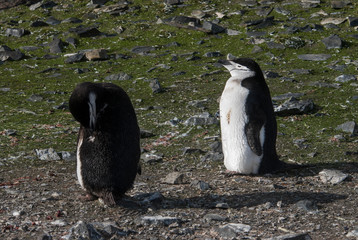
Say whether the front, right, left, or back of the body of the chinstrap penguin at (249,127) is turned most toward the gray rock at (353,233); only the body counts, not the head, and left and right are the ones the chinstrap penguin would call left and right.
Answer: left

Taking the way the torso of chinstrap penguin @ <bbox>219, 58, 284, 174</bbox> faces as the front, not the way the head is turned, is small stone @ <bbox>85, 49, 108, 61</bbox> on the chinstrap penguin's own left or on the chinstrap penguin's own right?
on the chinstrap penguin's own right

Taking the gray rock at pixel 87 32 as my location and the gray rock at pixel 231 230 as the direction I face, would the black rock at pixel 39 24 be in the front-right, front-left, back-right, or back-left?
back-right

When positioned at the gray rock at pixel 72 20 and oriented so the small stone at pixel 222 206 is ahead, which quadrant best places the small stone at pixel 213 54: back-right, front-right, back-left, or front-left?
front-left

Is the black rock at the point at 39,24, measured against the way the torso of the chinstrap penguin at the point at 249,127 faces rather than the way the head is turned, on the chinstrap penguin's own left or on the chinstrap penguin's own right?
on the chinstrap penguin's own right

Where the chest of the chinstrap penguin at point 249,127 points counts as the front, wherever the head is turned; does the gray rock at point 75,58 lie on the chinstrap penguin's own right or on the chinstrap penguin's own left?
on the chinstrap penguin's own right

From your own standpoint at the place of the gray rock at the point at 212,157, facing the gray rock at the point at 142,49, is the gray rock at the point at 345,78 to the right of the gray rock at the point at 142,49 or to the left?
right
